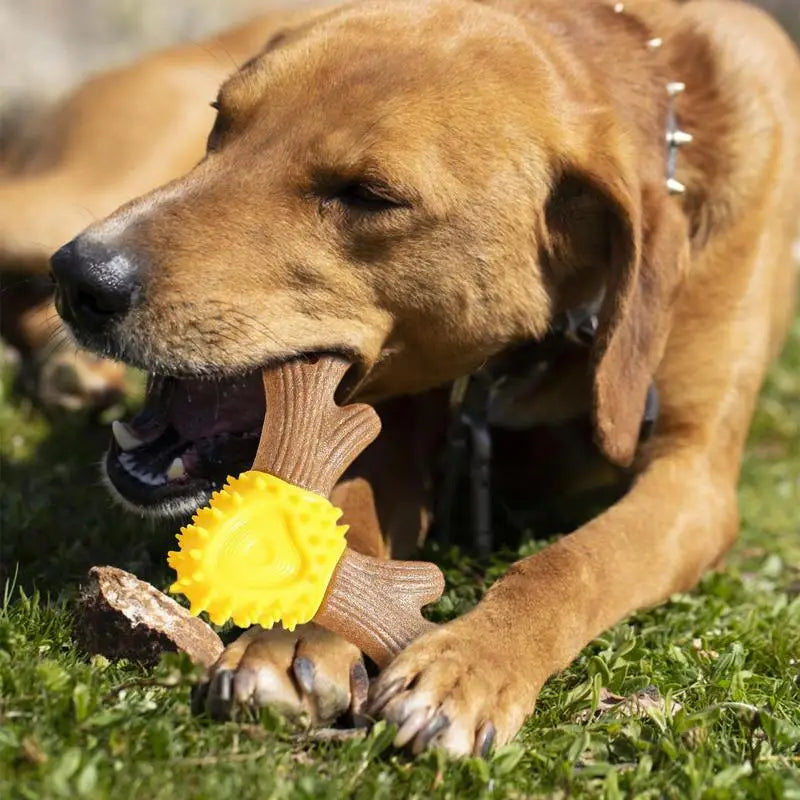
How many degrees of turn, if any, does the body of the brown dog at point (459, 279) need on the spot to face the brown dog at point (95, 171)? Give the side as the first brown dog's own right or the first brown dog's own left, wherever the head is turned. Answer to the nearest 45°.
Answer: approximately 90° to the first brown dog's own right
